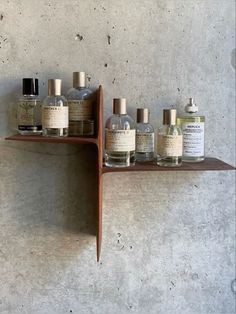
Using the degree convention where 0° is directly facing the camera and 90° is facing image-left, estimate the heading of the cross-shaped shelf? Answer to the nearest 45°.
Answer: approximately 0°
